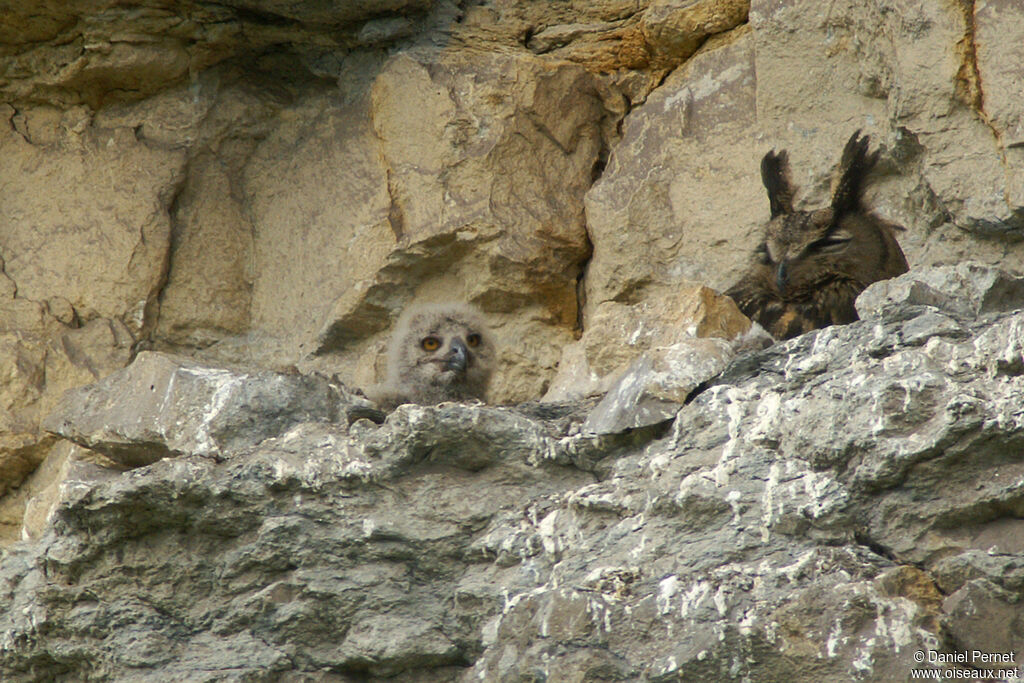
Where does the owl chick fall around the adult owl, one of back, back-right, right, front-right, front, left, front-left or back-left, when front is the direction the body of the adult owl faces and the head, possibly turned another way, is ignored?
front-right

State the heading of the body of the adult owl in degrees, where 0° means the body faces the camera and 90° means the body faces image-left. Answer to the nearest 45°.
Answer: approximately 45°
